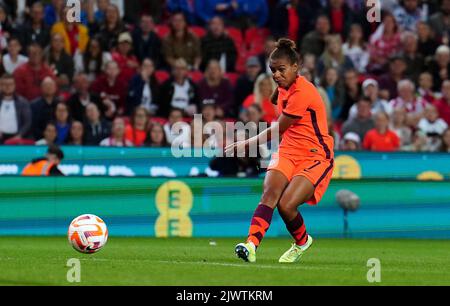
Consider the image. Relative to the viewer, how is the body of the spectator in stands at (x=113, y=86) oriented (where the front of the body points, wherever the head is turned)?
toward the camera

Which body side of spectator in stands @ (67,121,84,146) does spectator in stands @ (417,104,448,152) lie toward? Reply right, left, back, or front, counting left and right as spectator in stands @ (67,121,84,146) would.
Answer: left

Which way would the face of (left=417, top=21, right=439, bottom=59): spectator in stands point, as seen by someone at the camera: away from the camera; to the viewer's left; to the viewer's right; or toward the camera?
toward the camera

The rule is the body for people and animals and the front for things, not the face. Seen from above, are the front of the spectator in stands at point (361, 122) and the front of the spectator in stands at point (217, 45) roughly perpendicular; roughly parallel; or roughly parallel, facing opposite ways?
roughly parallel

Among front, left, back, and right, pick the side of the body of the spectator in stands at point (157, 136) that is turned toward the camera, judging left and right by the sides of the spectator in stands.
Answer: front

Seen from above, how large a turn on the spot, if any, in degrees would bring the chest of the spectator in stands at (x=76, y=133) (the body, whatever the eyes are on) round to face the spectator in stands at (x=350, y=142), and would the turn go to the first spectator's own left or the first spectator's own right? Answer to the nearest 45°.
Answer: approximately 90° to the first spectator's own left

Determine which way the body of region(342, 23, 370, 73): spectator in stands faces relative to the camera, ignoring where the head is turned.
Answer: toward the camera

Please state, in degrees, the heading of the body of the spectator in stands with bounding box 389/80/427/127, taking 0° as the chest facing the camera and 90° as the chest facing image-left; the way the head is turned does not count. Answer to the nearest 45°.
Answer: approximately 0°

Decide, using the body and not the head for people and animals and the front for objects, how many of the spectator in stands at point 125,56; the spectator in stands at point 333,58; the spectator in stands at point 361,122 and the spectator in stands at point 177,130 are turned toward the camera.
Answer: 4

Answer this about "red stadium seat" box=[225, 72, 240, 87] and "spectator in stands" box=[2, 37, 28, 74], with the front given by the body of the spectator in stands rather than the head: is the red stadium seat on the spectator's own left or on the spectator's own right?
on the spectator's own left
